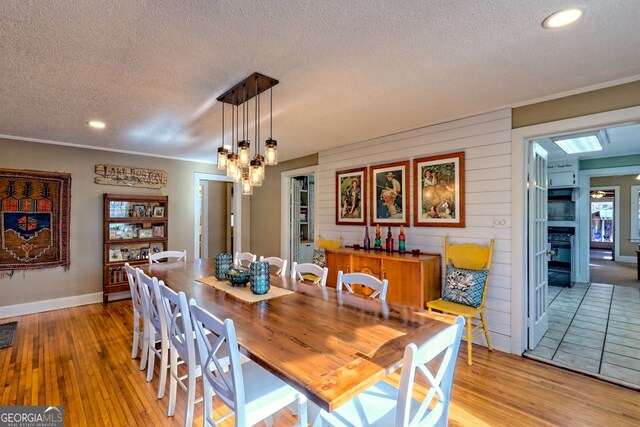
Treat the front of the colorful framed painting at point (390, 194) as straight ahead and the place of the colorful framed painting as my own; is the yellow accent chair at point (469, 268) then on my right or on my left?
on my left

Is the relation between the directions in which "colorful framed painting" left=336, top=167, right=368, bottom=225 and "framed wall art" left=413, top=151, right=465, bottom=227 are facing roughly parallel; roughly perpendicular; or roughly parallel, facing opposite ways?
roughly parallel

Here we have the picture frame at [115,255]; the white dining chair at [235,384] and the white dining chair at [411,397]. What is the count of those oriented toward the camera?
1

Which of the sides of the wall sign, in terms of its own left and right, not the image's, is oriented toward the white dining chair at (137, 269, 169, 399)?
front

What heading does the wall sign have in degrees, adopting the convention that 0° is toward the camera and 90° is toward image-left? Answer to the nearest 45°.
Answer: approximately 0°

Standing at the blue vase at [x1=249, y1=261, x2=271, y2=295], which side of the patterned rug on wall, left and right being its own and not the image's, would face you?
front

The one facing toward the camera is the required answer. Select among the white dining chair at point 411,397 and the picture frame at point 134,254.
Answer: the picture frame

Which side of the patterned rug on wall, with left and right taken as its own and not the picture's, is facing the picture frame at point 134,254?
left

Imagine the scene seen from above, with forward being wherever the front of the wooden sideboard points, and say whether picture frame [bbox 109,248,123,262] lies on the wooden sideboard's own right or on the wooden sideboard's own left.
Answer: on the wooden sideboard's own right

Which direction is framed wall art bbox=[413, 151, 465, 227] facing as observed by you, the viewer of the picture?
facing the viewer and to the left of the viewer

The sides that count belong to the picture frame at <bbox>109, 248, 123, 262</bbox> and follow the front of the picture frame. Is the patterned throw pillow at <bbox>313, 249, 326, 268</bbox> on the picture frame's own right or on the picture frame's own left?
on the picture frame's own left

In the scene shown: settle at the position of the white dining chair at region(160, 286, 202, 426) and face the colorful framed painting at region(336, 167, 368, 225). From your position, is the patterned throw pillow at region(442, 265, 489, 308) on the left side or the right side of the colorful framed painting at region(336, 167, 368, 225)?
right

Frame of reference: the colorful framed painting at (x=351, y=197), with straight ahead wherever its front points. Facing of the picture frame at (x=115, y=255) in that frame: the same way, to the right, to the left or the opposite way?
to the left

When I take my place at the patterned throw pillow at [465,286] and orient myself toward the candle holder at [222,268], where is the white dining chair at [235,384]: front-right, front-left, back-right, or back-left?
front-left

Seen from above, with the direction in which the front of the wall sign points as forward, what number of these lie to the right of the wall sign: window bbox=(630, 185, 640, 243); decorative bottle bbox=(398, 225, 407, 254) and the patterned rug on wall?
1

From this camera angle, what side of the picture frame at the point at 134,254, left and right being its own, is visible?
front

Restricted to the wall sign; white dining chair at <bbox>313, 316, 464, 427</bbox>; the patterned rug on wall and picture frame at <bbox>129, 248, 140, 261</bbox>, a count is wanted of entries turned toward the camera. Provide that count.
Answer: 3

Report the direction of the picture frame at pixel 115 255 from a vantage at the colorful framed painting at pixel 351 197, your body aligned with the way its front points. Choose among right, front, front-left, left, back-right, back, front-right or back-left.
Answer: front-right

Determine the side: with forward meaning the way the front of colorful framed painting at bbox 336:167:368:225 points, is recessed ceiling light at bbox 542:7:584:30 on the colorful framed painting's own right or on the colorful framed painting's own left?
on the colorful framed painting's own left

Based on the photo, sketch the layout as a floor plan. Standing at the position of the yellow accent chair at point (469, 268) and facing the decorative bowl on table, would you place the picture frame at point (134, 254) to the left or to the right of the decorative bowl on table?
right
